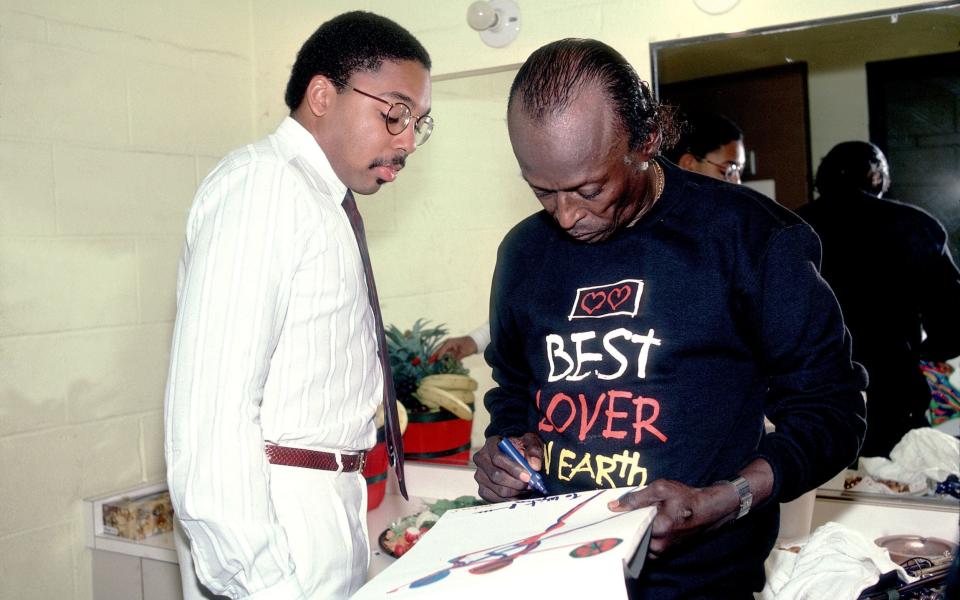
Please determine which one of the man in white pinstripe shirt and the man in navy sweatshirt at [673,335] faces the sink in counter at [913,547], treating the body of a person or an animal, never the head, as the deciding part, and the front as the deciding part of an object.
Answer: the man in white pinstripe shirt

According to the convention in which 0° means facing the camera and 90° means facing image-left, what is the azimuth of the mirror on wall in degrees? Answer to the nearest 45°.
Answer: approximately 45°

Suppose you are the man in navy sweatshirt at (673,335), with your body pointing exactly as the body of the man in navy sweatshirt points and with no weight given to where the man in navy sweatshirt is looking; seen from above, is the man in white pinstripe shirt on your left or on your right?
on your right

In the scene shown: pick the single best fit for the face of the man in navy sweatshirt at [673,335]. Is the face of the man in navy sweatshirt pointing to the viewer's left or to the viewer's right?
to the viewer's left

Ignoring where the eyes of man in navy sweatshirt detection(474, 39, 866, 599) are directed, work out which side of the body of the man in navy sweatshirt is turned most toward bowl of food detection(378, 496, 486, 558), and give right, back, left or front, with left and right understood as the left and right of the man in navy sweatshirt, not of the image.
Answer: right

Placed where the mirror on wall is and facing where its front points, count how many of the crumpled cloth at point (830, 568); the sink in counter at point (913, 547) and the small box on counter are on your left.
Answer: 2

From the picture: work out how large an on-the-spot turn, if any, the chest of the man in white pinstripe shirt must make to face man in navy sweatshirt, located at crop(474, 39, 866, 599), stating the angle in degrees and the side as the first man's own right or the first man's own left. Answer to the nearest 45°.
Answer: approximately 45° to the first man's own right

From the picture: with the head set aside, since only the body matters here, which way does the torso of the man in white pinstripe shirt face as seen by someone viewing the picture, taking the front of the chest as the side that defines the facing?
to the viewer's right

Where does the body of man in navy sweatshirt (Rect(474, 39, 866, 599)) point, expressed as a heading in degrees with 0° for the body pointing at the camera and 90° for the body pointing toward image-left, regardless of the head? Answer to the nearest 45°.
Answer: approximately 45°

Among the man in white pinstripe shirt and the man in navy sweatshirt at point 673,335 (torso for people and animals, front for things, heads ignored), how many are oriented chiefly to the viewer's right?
1
